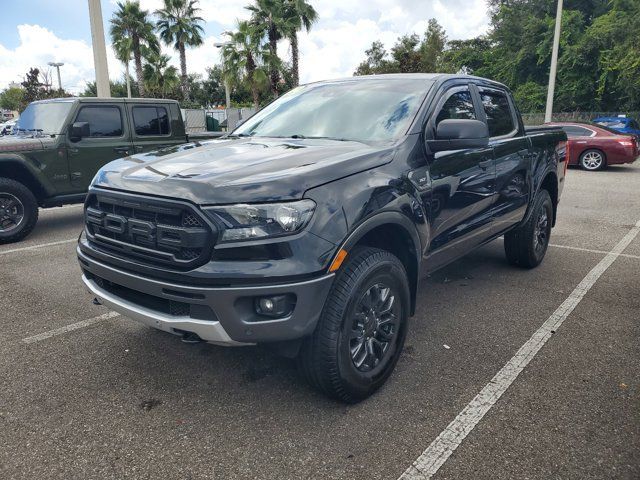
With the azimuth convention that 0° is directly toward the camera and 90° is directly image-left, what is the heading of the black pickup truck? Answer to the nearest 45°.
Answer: approximately 45°

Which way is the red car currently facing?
to the viewer's left

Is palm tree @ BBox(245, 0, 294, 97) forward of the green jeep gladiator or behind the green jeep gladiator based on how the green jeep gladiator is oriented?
behind

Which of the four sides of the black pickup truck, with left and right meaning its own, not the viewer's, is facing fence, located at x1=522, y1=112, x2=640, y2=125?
back

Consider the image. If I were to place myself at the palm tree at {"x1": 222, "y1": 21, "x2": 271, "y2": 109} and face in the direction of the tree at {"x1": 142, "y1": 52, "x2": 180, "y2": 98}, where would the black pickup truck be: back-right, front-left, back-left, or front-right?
back-left

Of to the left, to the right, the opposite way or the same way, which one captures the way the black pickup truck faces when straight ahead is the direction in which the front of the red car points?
to the left

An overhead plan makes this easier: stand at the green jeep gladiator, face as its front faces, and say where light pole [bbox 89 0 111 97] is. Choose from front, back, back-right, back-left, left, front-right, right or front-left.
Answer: back-right

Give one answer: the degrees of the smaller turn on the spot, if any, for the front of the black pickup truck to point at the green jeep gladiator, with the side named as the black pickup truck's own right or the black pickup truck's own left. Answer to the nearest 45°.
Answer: approximately 90° to the black pickup truck's own right

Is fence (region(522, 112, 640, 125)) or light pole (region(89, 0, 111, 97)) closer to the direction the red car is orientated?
the light pole
